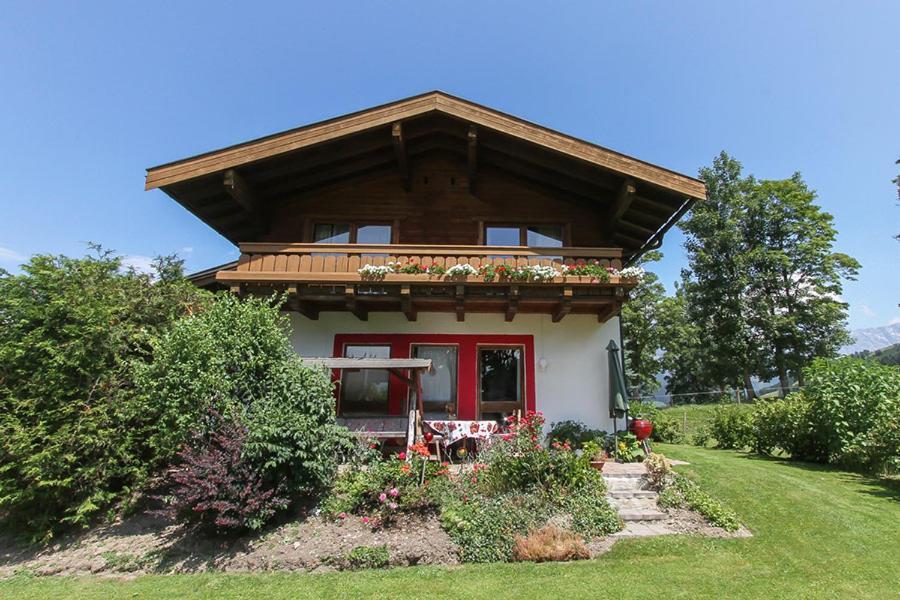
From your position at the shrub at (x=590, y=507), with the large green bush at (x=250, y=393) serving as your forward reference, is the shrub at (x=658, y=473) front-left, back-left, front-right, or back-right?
back-right

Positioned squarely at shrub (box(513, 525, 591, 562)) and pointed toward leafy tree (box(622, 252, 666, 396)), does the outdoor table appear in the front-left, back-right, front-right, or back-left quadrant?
front-left

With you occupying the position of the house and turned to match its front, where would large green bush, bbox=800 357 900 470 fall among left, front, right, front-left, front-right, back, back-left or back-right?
left

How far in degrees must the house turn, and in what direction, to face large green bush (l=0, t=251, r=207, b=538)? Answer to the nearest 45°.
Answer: approximately 45° to its right

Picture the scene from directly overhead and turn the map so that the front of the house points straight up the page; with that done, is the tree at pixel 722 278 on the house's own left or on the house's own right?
on the house's own left

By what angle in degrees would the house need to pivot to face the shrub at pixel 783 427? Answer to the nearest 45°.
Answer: approximately 90° to its left

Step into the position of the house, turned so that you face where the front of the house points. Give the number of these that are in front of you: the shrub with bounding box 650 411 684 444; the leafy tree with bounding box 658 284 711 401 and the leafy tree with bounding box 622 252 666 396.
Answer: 0

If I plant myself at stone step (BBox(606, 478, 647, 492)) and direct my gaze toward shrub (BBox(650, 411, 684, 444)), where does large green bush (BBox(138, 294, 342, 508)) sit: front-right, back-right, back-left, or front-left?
back-left

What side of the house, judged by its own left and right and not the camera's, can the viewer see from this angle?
front

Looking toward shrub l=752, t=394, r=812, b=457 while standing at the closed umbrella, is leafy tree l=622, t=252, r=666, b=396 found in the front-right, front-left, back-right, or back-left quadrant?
front-left

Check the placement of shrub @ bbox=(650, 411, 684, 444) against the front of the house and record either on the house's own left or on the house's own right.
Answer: on the house's own left
